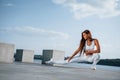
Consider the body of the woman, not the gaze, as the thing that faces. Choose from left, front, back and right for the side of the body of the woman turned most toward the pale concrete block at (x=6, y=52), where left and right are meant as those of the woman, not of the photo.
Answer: right

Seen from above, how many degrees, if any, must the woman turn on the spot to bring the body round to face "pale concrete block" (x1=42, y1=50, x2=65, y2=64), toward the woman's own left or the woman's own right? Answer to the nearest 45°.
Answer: approximately 135° to the woman's own right

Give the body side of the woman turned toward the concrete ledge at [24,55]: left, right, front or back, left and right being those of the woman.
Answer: right
